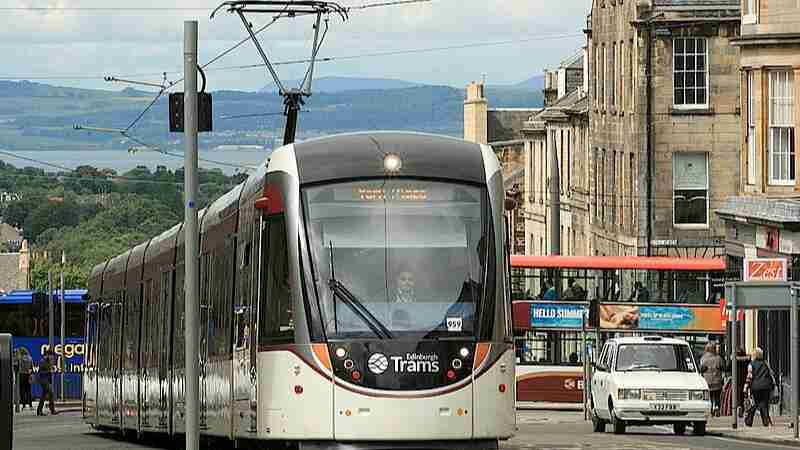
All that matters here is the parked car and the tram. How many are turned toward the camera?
2
